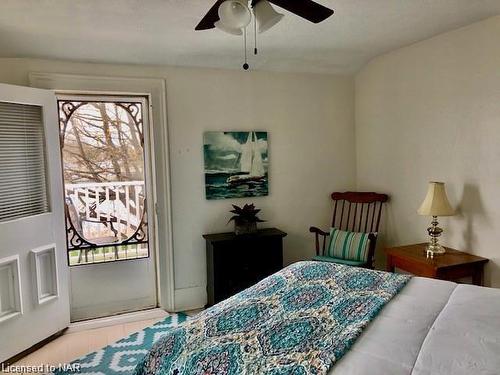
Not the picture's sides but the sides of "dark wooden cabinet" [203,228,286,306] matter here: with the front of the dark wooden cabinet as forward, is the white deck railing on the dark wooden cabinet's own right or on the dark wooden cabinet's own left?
on the dark wooden cabinet's own right

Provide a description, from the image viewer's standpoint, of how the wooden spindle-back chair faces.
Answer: facing the viewer and to the left of the viewer

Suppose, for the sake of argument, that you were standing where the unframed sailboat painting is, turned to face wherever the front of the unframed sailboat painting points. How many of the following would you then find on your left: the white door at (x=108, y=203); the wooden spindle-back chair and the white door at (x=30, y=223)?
1

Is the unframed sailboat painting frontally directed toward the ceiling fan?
yes

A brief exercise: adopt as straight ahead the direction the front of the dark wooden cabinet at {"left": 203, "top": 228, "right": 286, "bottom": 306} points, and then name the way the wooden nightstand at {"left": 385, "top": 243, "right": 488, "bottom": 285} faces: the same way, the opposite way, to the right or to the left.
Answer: to the right

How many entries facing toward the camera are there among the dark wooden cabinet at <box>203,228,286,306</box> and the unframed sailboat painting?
2

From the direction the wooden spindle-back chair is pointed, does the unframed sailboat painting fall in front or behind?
in front

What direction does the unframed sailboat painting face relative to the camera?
toward the camera

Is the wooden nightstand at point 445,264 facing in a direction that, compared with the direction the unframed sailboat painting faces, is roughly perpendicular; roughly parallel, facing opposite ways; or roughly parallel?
roughly perpendicular

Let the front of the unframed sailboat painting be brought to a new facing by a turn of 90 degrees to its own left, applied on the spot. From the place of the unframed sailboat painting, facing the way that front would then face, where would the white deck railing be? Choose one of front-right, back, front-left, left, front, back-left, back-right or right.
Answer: back

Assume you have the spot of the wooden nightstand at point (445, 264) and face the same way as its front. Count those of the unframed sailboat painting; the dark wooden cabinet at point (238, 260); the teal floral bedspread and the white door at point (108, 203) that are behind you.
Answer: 0

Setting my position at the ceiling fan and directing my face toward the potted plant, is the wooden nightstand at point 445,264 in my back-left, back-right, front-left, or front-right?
front-right

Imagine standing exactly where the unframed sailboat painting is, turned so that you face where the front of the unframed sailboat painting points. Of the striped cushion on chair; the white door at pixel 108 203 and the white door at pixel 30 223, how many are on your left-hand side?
1

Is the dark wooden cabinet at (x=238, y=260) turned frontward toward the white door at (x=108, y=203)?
no

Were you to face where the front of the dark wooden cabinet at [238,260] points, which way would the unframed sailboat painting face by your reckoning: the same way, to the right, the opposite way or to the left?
the same way

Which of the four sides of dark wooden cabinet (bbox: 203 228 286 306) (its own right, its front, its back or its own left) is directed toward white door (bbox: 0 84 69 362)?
right

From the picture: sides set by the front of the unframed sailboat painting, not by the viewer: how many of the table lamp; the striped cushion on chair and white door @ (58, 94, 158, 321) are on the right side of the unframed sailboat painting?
1
